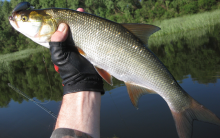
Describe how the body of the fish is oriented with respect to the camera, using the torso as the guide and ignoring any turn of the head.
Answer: to the viewer's left
